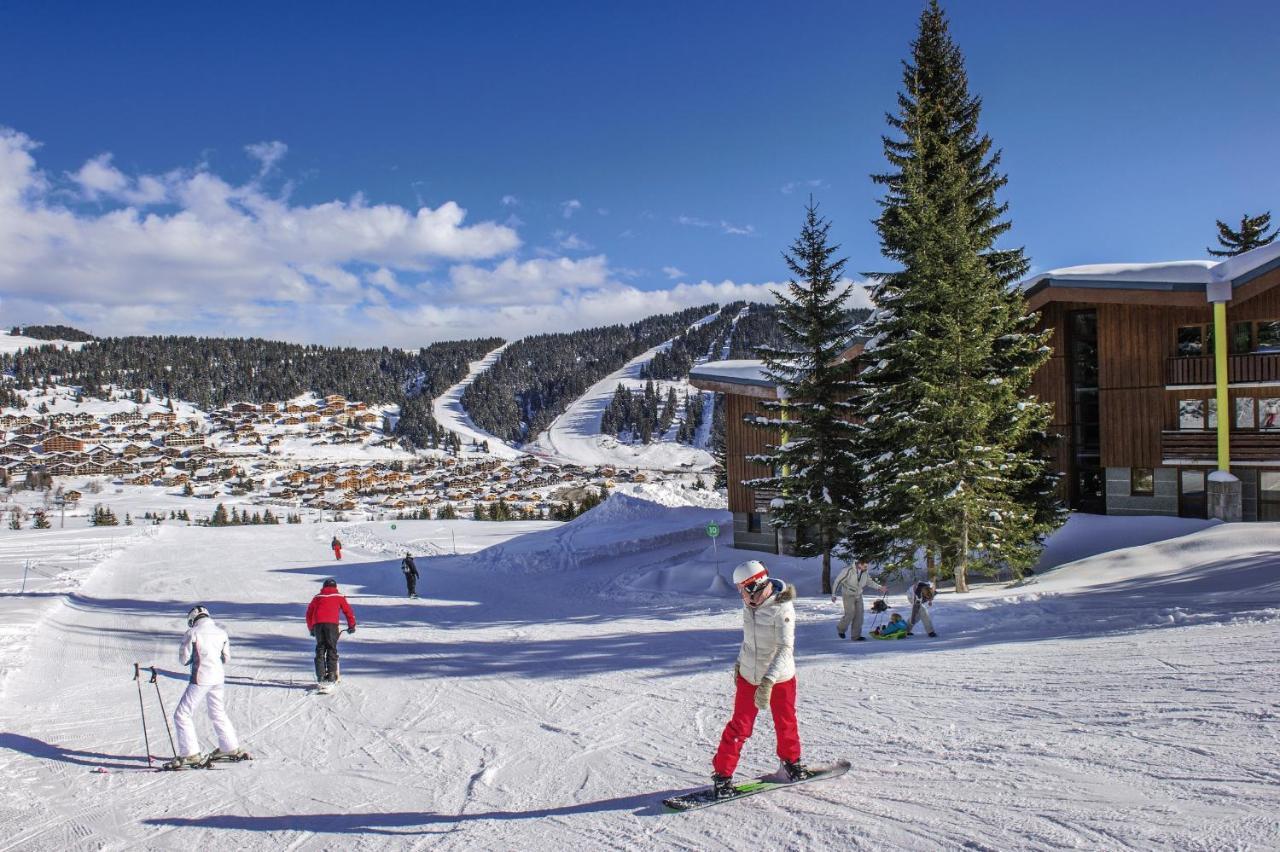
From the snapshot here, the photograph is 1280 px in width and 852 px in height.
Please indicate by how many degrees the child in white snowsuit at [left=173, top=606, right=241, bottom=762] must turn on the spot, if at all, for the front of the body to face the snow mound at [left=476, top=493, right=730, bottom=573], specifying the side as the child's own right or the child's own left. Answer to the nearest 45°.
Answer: approximately 90° to the child's own right

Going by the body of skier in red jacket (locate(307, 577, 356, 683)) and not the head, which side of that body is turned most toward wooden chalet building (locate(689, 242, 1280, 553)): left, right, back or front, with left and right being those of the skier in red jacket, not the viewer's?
right

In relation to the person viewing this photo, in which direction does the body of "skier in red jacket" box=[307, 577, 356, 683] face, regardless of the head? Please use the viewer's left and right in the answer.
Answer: facing away from the viewer

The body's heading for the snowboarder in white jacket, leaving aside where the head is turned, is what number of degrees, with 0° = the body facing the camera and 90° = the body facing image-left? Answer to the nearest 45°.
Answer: approximately 45°

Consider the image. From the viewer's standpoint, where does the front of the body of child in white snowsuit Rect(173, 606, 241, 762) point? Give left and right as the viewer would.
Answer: facing away from the viewer and to the left of the viewer

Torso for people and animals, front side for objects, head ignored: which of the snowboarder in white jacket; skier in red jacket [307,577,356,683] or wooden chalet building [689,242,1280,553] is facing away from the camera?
the skier in red jacket

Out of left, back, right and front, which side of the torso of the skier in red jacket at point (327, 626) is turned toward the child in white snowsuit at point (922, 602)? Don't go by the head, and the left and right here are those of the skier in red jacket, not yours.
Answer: right

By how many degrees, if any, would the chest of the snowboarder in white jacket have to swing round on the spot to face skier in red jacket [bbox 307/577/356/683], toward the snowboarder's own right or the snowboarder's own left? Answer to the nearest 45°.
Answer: approximately 90° to the snowboarder's own right

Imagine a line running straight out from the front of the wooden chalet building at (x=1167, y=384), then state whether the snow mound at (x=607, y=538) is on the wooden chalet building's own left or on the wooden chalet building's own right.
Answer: on the wooden chalet building's own right
